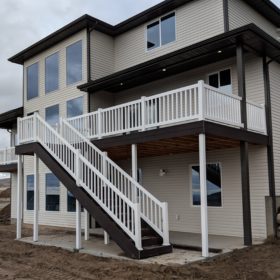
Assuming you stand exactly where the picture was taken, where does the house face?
facing away from the viewer and to the right of the viewer
